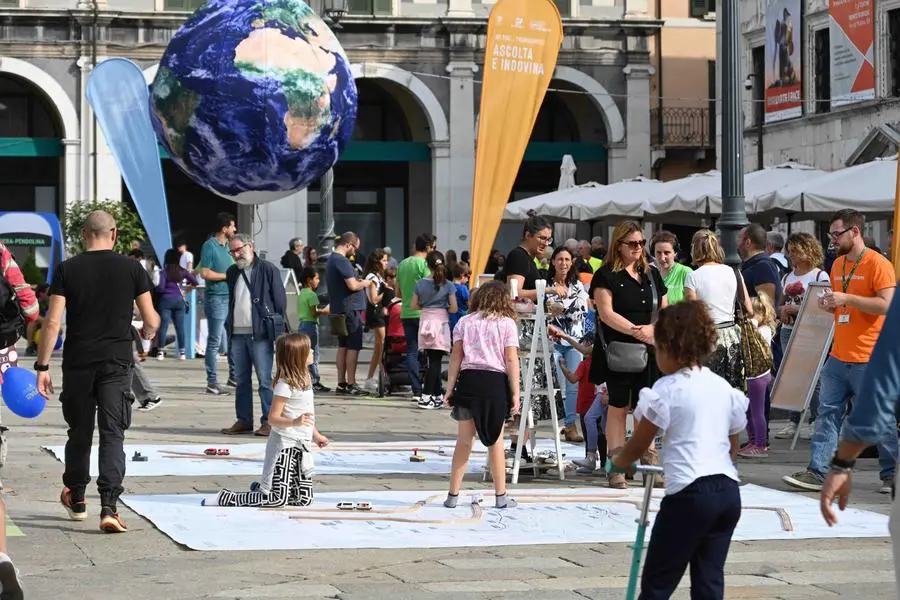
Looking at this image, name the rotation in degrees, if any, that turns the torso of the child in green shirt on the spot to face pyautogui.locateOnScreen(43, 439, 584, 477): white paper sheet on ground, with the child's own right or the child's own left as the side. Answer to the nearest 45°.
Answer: approximately 90° to the child's own right

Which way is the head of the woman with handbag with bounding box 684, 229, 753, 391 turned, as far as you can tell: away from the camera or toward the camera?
away from the camera

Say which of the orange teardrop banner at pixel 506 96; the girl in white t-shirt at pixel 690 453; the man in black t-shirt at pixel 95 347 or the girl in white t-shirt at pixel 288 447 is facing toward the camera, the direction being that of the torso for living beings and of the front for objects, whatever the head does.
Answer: the orange teardrop banner

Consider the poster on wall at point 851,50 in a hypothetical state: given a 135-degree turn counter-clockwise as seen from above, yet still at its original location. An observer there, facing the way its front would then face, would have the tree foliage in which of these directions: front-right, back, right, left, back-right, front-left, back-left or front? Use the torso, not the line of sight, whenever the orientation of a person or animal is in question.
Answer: back

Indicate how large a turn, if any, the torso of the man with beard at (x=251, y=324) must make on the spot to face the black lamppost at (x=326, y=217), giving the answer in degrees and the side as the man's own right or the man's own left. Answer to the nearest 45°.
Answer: approximately 135° to the man's own right

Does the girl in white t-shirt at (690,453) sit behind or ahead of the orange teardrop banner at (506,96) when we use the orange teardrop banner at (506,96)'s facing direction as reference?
ahead

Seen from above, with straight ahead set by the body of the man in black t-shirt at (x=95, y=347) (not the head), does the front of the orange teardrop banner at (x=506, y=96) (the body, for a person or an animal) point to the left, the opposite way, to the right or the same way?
the opposite way

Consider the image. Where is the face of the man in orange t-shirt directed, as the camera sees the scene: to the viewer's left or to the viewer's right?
to the viewer's left

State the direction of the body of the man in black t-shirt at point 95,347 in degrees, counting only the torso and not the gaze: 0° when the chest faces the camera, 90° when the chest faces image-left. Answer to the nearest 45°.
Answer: approximately 180°

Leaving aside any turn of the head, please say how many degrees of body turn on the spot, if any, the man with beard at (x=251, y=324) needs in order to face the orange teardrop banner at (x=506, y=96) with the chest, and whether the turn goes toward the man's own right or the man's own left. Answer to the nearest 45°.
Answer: approximately 135° to the man's own left

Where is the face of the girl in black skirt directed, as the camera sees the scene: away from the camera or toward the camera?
away from the camera

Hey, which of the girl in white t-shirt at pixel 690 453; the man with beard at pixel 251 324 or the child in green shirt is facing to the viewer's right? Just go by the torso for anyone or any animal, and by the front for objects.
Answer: the child in green shirt
